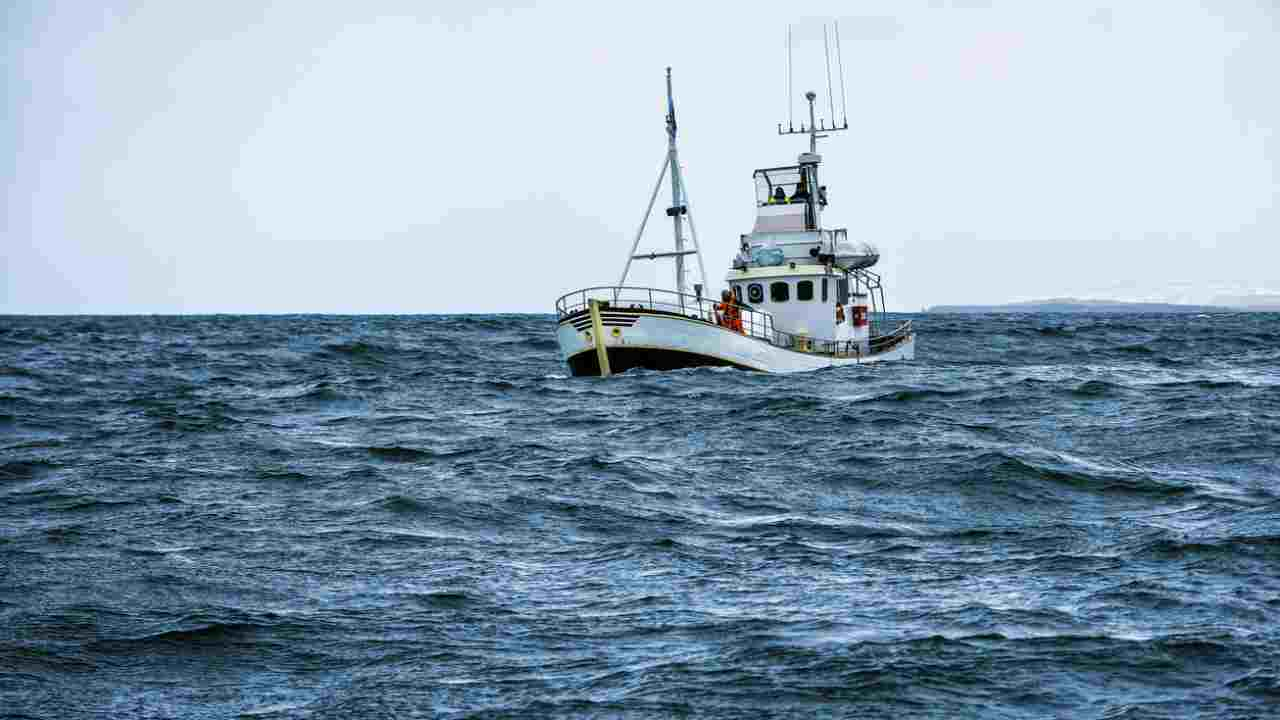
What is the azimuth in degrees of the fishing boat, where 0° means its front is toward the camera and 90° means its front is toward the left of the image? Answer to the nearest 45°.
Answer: approximately 45°
